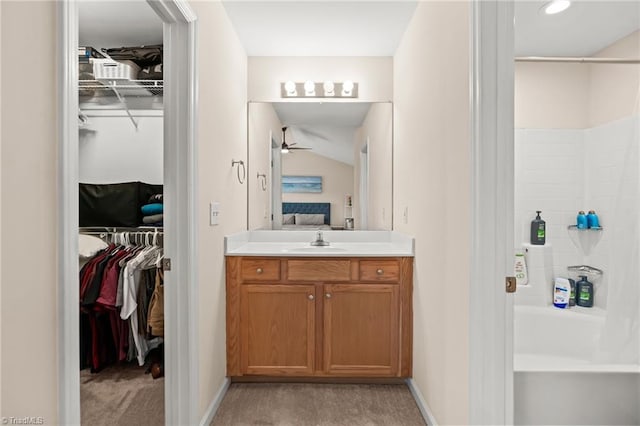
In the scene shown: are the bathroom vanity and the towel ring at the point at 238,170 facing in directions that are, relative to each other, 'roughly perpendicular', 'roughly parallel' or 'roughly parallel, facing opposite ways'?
roughly perpendicular

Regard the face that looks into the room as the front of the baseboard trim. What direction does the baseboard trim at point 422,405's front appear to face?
to the viewer's left

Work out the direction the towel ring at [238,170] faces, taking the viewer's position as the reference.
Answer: facing to the right of the viewer

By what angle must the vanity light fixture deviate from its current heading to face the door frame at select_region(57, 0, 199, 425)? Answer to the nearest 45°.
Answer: approximately 45° to its right

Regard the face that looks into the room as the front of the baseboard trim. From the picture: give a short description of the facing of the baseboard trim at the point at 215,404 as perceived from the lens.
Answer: facing to the right of the viewer

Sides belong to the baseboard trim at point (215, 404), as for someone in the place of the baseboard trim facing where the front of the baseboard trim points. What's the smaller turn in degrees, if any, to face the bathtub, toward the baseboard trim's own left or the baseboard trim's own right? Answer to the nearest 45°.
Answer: approximately 45° to the baseboard trim's own right

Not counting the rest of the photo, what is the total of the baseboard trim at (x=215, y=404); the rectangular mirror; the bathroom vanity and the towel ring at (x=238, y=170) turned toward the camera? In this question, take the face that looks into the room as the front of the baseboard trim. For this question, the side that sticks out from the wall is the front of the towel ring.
2

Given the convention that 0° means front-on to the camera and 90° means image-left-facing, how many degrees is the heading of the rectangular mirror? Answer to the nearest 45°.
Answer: approximately 0°

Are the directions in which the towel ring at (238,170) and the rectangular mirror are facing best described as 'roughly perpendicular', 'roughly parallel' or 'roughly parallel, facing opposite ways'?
roughly perpendicular

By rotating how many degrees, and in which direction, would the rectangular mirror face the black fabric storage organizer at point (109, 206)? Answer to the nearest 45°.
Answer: approximately 90° to its right

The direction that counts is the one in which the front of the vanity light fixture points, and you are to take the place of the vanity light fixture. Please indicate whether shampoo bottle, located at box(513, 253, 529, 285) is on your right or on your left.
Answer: on your left
